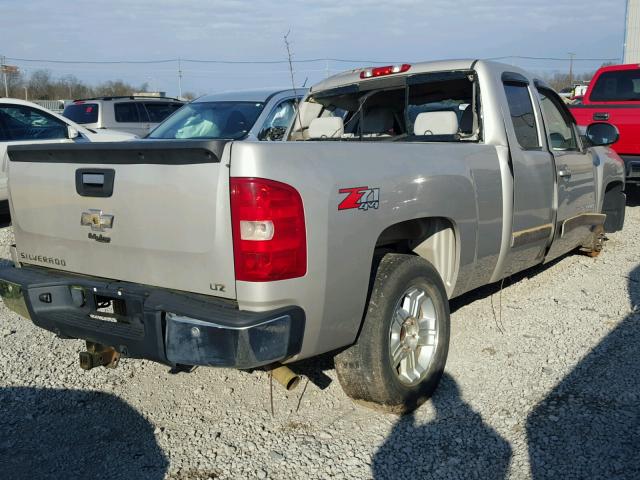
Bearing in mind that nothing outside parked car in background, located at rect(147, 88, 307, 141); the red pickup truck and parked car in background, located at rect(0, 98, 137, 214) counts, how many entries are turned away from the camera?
1

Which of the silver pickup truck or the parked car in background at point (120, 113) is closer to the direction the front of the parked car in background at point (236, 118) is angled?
the silver pickup truck

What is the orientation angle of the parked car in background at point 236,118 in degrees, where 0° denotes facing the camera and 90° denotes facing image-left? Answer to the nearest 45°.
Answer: approximately 45°

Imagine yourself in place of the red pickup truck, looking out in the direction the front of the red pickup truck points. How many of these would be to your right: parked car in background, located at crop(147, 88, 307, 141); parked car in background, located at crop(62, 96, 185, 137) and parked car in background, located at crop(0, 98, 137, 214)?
0

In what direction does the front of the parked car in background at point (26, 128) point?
to the viewer's right

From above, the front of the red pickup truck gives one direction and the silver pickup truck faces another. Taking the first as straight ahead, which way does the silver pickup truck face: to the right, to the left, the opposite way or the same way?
the same way

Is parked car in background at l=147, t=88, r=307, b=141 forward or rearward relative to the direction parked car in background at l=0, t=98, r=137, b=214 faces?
forward

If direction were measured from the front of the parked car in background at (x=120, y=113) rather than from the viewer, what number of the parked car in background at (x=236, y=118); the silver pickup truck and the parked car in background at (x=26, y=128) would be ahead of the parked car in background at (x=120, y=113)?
0

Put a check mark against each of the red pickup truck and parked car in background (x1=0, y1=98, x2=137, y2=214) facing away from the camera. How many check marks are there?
1

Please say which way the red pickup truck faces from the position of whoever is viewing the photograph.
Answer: facing away from the viewer

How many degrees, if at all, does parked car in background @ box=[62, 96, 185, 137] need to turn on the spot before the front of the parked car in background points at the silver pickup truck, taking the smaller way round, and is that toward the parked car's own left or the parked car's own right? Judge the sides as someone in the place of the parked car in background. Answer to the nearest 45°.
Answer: approximately 135° to the parked car's own right

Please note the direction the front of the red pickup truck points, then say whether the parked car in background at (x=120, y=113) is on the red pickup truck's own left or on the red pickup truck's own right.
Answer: on the red pickup truck's own left

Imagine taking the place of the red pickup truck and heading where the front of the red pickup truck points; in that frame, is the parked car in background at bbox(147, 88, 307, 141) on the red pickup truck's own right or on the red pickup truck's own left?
on the red pickup truck's own left

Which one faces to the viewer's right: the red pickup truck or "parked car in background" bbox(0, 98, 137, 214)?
the parked car in background

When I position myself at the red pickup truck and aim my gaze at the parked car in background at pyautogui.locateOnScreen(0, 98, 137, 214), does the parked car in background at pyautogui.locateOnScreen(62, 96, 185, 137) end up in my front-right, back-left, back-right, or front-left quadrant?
front-right

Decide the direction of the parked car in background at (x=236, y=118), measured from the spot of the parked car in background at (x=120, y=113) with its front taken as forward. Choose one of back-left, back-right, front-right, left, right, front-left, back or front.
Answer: back-right

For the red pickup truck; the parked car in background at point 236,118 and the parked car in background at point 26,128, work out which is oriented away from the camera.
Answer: the red pickup truck

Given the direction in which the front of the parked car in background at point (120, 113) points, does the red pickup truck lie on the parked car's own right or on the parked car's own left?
on the parked car's own right

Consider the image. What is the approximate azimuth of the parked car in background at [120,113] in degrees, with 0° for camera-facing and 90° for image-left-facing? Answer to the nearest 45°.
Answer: approximately 225°

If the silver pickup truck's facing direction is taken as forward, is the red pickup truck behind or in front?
in front

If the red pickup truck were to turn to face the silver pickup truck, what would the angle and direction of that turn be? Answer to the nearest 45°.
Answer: approximately 180°
